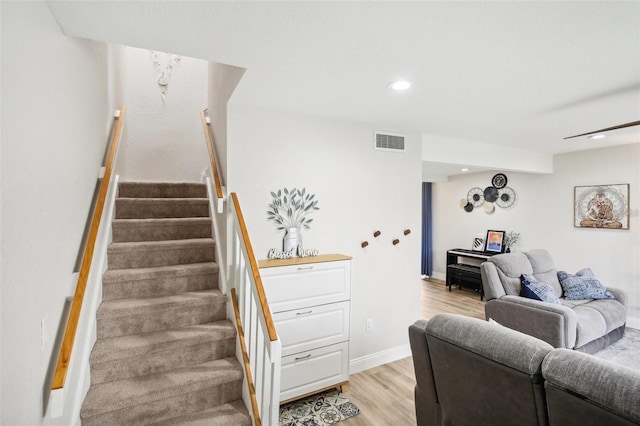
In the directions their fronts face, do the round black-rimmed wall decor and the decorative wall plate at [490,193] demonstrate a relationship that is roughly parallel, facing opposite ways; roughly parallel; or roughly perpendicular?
roughly parallel

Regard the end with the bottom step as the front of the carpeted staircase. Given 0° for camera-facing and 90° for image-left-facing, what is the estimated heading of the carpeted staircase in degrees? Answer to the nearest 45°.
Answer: approximately 0°

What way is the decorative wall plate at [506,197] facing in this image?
toward the camera

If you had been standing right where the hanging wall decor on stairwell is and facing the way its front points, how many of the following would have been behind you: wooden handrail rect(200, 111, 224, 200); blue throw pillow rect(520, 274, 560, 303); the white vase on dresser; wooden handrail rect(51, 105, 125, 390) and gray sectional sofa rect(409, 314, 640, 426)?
0

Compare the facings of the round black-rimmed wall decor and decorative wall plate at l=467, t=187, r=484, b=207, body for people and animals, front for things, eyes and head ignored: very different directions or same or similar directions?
same or similar directions

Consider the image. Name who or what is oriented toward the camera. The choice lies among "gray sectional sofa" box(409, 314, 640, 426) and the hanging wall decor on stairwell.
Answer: the hanging wall decor on stairwell

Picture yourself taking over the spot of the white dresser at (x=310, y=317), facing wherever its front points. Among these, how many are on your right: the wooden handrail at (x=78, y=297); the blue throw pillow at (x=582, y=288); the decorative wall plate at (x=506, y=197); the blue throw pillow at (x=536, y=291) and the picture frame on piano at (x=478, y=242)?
1

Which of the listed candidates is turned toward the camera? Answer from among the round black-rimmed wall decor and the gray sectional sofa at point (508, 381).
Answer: the round black-rimmed wall decor

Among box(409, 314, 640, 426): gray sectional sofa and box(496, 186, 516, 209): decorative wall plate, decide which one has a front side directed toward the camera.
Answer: the decorative wall plate

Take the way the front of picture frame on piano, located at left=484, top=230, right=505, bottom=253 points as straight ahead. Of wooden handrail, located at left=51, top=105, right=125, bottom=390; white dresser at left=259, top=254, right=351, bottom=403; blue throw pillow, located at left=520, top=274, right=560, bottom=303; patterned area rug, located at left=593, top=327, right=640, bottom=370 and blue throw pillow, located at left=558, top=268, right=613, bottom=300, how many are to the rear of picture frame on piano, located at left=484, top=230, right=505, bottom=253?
0

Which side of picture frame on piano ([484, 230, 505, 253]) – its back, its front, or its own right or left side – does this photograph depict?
front

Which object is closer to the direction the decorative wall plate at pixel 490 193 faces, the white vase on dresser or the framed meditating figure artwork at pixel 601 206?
the white vase on dresser

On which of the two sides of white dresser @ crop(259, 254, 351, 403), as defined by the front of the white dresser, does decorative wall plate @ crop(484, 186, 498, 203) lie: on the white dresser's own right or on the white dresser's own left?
on the white dresser's own left

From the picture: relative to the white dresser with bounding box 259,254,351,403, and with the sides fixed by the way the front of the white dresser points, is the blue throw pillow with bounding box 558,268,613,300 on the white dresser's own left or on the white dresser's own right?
on the white dresser's own left

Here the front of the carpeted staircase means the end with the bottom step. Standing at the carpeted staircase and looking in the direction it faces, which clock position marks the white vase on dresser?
The white vase on dresser is roughly at 9 o'clock from the carpeted staircase.
